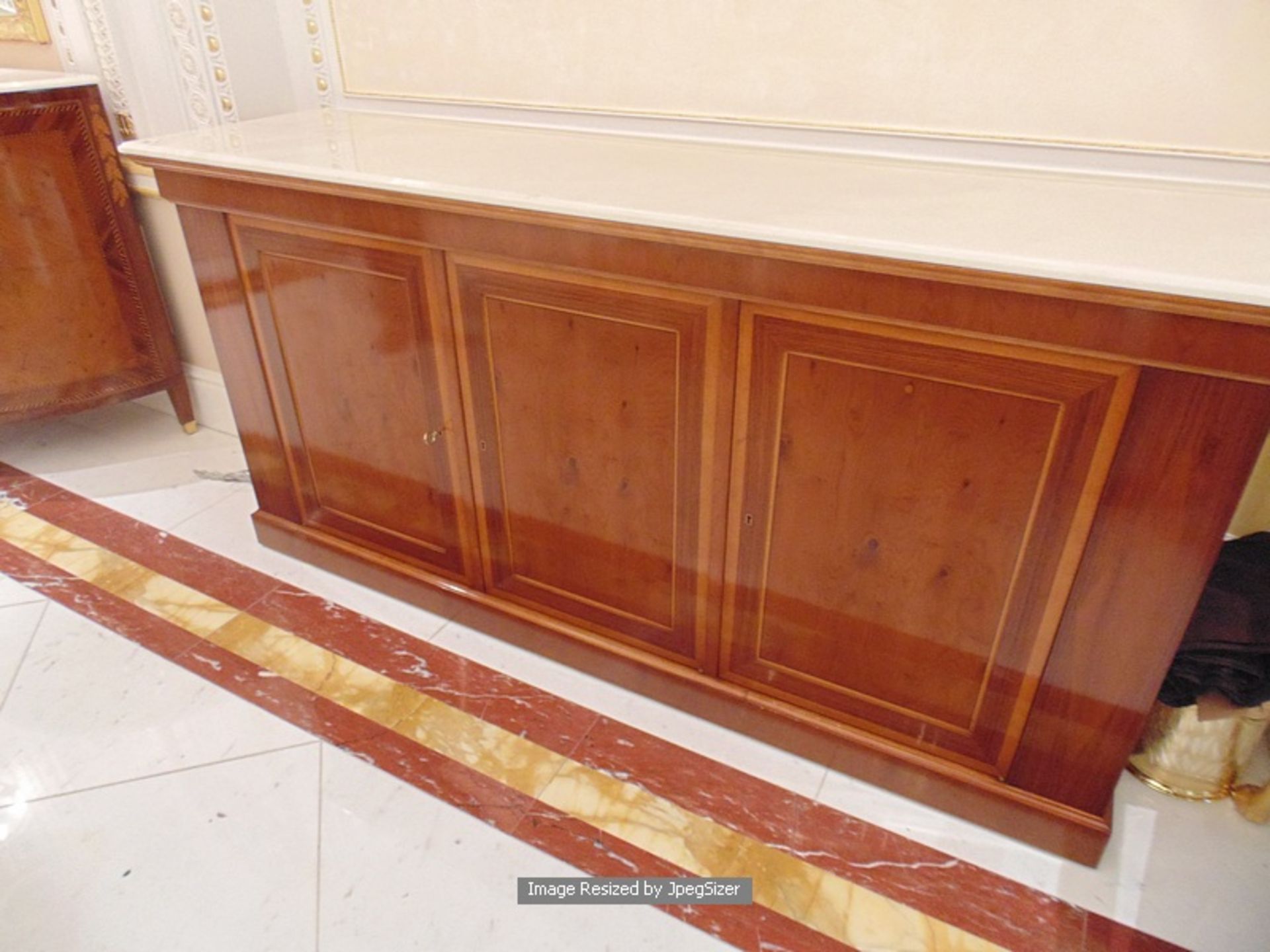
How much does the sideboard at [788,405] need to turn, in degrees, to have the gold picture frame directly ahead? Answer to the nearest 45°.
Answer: approximately 90° to its right

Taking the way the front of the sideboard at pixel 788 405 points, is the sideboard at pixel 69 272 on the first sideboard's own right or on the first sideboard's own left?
on the first sideboard's own right

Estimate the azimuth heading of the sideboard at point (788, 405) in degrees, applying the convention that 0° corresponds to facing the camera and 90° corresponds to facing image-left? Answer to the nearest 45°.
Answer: approximately 45°

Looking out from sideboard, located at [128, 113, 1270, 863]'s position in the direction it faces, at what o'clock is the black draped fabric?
The black draped fabric is roughly at 8 o'clock from the sideboard.
